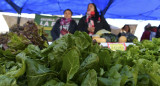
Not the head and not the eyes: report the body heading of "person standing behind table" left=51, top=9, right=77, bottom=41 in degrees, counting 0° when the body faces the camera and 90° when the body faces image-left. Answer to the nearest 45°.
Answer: approximately 0°

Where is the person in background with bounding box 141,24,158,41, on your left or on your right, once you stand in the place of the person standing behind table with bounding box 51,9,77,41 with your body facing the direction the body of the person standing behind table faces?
on your left
